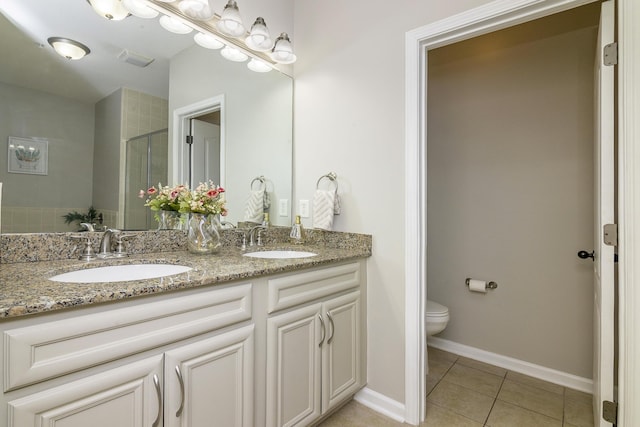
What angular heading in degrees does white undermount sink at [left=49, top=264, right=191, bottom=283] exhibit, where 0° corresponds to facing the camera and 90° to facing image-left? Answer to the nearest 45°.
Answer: approximately 315°

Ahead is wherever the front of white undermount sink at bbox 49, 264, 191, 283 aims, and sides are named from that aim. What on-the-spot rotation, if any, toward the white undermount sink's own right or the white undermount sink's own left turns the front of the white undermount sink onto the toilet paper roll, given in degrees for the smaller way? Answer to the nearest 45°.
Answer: approximately 45° to the white undermount sink's own left

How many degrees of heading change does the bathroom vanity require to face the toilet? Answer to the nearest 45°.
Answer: approximately 45° to its left

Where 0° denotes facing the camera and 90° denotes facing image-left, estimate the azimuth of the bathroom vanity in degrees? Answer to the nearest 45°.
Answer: approximately 315°
